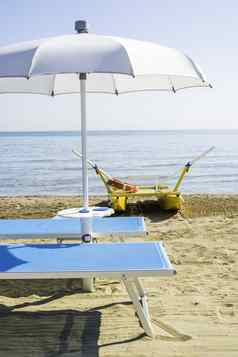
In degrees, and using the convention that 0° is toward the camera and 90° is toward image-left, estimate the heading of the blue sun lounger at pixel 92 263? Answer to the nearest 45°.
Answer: approximately 270°
